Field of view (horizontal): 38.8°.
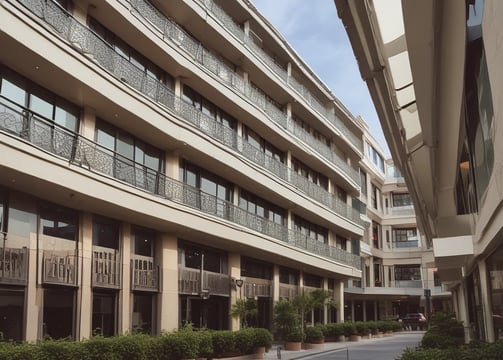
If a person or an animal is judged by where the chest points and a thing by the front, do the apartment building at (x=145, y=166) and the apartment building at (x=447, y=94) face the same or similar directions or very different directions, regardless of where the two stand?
very different directions

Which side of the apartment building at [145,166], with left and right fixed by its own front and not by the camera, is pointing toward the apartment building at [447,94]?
front

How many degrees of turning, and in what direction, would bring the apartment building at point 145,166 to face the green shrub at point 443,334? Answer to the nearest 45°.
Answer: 0° — it already faces it

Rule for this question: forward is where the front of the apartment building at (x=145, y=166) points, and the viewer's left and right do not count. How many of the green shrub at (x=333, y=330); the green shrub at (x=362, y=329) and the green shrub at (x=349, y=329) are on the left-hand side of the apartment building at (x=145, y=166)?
3

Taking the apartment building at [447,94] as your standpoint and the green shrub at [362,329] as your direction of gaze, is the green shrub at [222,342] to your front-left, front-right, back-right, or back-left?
front-left

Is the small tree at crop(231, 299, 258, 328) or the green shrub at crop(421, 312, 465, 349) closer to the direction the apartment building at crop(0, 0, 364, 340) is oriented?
the green shrub

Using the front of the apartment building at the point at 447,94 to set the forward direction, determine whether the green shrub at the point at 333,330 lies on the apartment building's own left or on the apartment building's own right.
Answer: on the apartment building's own right

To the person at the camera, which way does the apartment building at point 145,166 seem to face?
facing the viewer and to the right of the viewer

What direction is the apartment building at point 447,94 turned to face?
to the viewer's left

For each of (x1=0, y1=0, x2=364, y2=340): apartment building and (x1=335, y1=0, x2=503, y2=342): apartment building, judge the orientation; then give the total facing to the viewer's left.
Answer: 1

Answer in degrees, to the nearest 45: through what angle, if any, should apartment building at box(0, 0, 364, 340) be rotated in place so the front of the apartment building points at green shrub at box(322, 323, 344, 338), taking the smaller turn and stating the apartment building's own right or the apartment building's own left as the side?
approximately 90° to the apartment building's own left

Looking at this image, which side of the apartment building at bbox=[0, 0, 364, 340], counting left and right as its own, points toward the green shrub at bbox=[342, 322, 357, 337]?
left
